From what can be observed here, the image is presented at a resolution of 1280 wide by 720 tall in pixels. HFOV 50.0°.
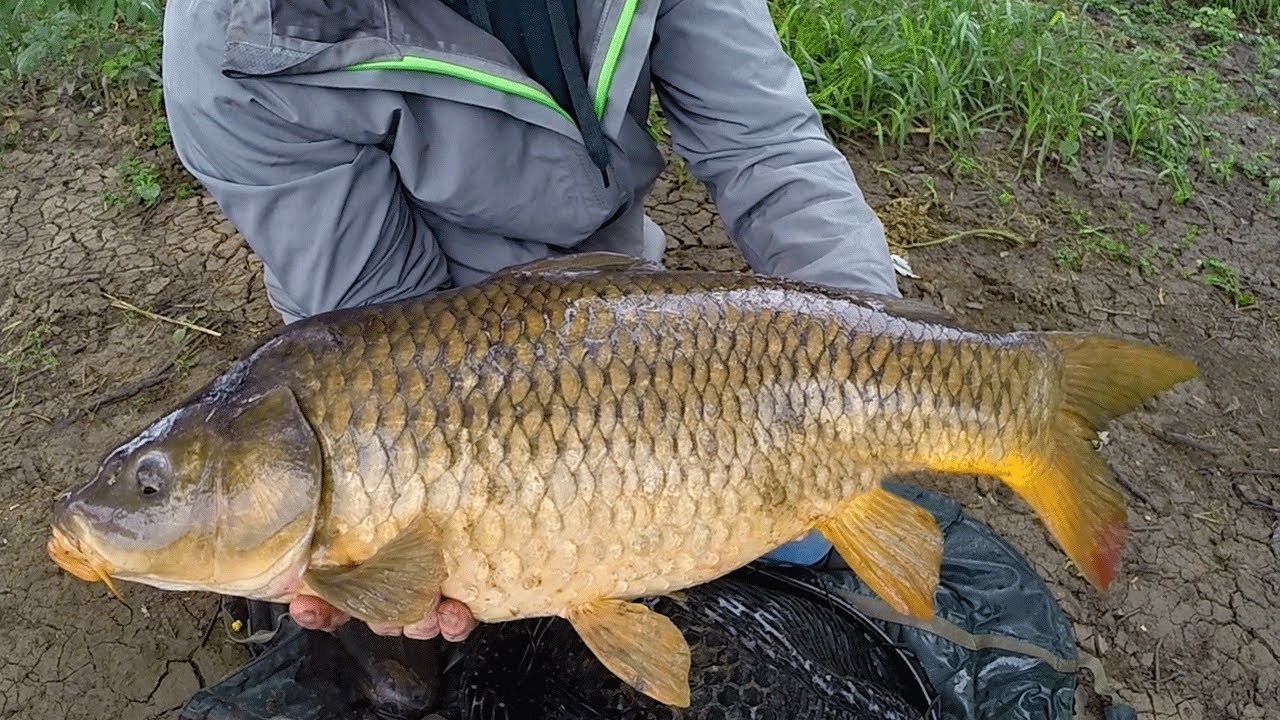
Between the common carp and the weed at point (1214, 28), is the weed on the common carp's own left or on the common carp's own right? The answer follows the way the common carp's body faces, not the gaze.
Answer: on the common carp's own right

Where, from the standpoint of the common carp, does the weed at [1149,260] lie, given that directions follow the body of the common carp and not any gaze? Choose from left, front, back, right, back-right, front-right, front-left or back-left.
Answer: back-right

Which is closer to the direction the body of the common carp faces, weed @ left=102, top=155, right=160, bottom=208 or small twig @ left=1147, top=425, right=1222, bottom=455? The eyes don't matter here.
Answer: the weed

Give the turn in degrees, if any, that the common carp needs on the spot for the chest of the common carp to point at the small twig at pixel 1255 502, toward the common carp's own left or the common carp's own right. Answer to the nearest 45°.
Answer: approximately 135° to the common carp's own right

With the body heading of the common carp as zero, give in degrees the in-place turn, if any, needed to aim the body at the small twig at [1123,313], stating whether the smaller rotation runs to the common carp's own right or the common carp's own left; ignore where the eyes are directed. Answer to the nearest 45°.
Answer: approximately 135° to the common carp's own right

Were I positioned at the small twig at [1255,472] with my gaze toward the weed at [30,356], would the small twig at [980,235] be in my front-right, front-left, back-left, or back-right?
front-right

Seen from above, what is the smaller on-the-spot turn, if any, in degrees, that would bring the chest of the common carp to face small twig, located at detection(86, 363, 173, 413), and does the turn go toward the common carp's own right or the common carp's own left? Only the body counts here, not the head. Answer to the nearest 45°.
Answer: approximately 45° to the common carp's own right

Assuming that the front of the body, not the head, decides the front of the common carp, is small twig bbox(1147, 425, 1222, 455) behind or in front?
behind

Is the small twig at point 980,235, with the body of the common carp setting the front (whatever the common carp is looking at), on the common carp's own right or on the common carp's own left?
on the common carp's own right

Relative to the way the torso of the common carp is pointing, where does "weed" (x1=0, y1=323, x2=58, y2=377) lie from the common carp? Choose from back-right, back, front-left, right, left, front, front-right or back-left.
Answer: front-right

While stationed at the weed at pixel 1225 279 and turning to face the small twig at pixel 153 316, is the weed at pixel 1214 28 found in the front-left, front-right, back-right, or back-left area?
back-right

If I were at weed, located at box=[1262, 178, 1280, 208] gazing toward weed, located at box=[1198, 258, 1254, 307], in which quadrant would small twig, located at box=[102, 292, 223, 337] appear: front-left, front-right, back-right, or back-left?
front-right

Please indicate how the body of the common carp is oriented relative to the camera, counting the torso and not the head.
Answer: to the viewer's left
